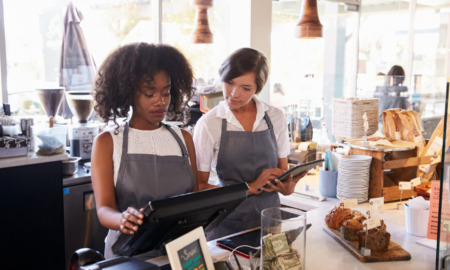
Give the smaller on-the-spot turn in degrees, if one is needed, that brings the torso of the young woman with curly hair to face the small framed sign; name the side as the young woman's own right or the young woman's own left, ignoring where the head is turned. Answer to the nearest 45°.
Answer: approximately 45° to the young woman's own right

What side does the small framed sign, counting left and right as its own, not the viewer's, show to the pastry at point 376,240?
left

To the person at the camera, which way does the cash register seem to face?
facing away from the viewer and to the left of the viewer

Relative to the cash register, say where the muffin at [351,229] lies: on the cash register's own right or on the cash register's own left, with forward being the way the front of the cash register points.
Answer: on the cash register's own right

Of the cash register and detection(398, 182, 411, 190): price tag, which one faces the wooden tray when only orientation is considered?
the price tag

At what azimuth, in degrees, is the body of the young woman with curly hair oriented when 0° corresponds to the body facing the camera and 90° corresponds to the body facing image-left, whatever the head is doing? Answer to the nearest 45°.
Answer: approximately 315°

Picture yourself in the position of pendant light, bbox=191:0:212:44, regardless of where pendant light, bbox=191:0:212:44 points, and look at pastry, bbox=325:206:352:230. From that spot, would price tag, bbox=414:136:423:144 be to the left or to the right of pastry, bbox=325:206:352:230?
left

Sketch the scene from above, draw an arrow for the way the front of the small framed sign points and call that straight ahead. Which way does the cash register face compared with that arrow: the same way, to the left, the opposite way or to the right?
the opposite way

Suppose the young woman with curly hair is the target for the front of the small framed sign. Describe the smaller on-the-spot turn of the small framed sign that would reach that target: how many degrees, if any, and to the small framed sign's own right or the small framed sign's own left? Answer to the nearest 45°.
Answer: approximately 135° to the small framed sign's own left

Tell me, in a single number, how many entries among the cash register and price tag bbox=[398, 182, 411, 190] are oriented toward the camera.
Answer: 1

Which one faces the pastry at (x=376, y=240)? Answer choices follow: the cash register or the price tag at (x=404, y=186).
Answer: the price tag

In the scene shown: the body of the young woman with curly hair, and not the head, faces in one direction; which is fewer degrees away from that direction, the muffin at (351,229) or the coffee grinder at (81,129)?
the muffin
